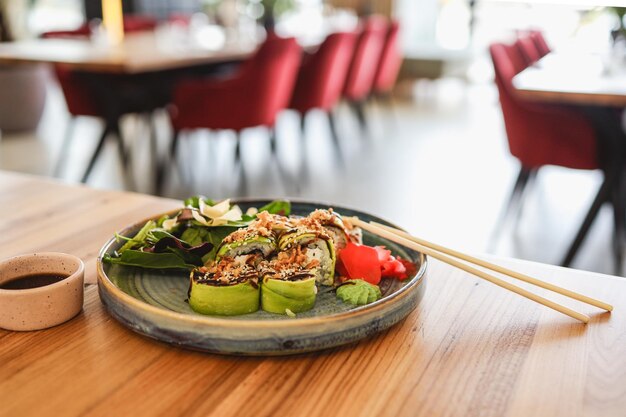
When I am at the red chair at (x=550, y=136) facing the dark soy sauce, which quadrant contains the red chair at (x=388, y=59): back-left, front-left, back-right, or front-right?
back-right

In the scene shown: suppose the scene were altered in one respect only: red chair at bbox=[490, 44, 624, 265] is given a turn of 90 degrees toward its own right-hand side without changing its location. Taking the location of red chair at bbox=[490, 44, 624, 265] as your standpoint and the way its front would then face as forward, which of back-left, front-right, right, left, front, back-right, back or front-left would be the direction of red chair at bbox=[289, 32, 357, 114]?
back-right

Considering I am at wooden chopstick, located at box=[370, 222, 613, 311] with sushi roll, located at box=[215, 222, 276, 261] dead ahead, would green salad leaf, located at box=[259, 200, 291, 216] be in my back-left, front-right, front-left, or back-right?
front-right

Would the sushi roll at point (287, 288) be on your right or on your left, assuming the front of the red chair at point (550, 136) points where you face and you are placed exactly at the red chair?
on your right

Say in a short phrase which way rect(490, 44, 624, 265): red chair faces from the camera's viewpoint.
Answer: facing to the right of the viewer

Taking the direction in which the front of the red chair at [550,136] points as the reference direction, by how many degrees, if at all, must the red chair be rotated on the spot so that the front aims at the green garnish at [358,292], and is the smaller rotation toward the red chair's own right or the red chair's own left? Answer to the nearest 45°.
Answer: approximately 90° to the red chair's own right
